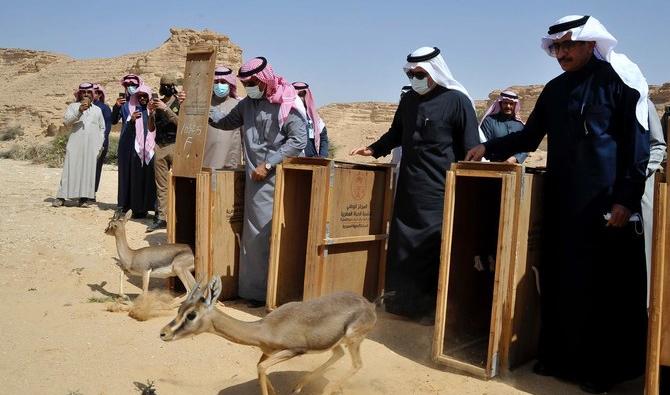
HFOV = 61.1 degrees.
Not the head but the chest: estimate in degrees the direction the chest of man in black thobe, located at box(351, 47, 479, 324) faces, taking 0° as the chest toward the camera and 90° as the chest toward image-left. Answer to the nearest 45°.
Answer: approximately 45°

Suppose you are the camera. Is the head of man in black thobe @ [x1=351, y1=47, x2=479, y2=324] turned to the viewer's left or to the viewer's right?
to the viewer's left

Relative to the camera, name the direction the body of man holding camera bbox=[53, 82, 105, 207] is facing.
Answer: toward the camera

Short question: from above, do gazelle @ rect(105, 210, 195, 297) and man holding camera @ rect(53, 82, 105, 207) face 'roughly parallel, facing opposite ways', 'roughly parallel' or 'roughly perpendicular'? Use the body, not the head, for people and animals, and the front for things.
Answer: roughly perpendicular

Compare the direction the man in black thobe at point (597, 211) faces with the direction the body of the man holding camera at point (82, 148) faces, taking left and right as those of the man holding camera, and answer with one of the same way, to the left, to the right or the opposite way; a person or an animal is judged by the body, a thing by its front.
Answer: to the right

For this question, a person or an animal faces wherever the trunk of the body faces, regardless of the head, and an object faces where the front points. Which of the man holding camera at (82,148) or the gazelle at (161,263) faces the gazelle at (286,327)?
the man holding camera

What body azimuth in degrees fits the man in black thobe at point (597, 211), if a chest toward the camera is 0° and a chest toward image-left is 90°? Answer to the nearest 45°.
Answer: approximately 45°

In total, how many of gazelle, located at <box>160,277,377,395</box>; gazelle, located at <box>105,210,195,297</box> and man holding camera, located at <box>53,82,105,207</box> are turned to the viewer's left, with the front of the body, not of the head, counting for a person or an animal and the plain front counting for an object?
2

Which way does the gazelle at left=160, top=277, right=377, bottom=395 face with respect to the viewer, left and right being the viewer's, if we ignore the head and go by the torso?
facing to the left of the viewer

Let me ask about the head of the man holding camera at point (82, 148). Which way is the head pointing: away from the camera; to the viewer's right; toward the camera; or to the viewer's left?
toward the camera

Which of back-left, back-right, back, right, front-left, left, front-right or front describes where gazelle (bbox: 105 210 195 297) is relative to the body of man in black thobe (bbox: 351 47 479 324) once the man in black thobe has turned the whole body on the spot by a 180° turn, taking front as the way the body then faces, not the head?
back-left

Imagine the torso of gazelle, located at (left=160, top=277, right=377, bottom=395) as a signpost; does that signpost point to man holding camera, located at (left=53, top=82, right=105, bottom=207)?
no

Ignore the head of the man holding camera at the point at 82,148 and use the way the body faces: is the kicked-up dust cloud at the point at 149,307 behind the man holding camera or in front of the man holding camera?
in front

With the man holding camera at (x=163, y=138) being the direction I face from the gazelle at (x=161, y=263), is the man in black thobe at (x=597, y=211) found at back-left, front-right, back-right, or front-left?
back-right

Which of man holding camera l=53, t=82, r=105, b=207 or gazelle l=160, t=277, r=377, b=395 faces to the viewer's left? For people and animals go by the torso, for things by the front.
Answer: the gazelle

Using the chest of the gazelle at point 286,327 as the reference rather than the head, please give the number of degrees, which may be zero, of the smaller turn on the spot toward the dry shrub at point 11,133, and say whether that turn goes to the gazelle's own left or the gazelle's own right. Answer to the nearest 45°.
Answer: approximately 45° to the gazelle's own right

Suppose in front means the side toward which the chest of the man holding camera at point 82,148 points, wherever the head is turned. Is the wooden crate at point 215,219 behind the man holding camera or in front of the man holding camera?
in front

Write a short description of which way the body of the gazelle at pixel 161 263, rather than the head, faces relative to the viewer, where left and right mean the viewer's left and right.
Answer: facing to the left of the viewer

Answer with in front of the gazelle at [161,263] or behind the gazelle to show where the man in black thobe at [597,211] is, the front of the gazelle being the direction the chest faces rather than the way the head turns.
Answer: behind
